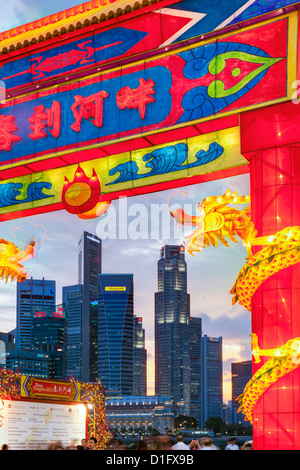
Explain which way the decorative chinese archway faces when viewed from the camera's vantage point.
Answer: facing the viewer and to the left of the viewer

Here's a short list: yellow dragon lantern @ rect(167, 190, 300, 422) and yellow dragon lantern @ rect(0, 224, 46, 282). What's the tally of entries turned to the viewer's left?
1

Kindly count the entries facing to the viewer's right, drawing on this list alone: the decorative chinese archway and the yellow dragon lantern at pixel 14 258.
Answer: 1

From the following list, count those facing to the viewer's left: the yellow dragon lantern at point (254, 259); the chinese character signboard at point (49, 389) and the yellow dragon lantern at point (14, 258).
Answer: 1

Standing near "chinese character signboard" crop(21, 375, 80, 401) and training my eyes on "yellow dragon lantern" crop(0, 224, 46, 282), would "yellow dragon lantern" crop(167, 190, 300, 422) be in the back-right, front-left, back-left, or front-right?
front-left

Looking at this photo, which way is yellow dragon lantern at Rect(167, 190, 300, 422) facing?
to the viewer's left

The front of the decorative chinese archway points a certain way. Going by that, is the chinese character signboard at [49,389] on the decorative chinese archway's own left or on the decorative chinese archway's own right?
on the decorative chinese archway's own right

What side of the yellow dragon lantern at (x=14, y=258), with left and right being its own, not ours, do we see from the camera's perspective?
right

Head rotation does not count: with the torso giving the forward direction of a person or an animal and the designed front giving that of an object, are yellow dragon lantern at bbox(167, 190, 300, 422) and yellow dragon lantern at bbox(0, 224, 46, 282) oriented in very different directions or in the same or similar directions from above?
very different directions

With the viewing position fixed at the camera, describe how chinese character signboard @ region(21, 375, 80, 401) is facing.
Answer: facing the viewer and to the right of the viewer

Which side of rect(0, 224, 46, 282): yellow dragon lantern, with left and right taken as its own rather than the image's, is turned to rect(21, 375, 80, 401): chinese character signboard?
left
